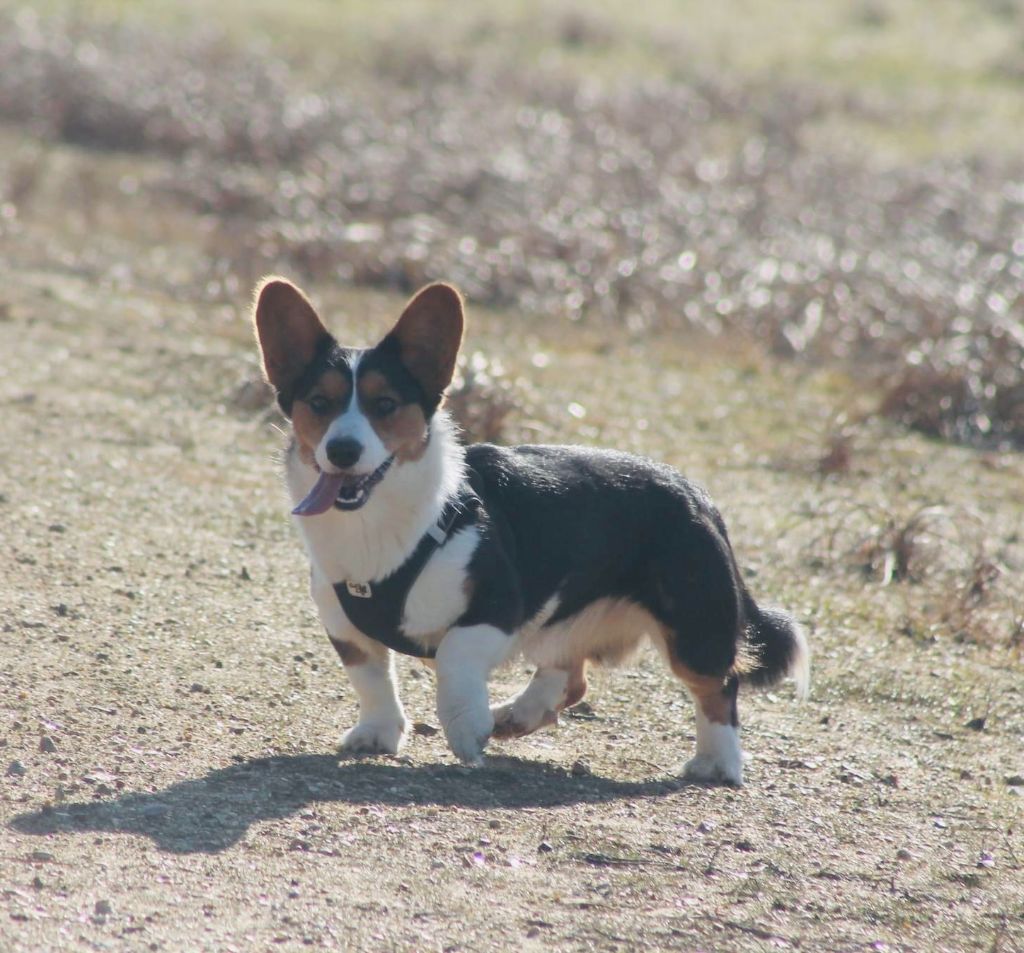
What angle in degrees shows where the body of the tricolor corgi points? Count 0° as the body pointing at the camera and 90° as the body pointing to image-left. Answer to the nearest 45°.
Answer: approximately 45°
